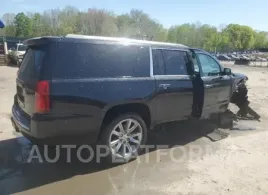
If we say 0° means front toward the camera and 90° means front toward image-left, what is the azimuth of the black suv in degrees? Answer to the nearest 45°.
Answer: approximately 225°
